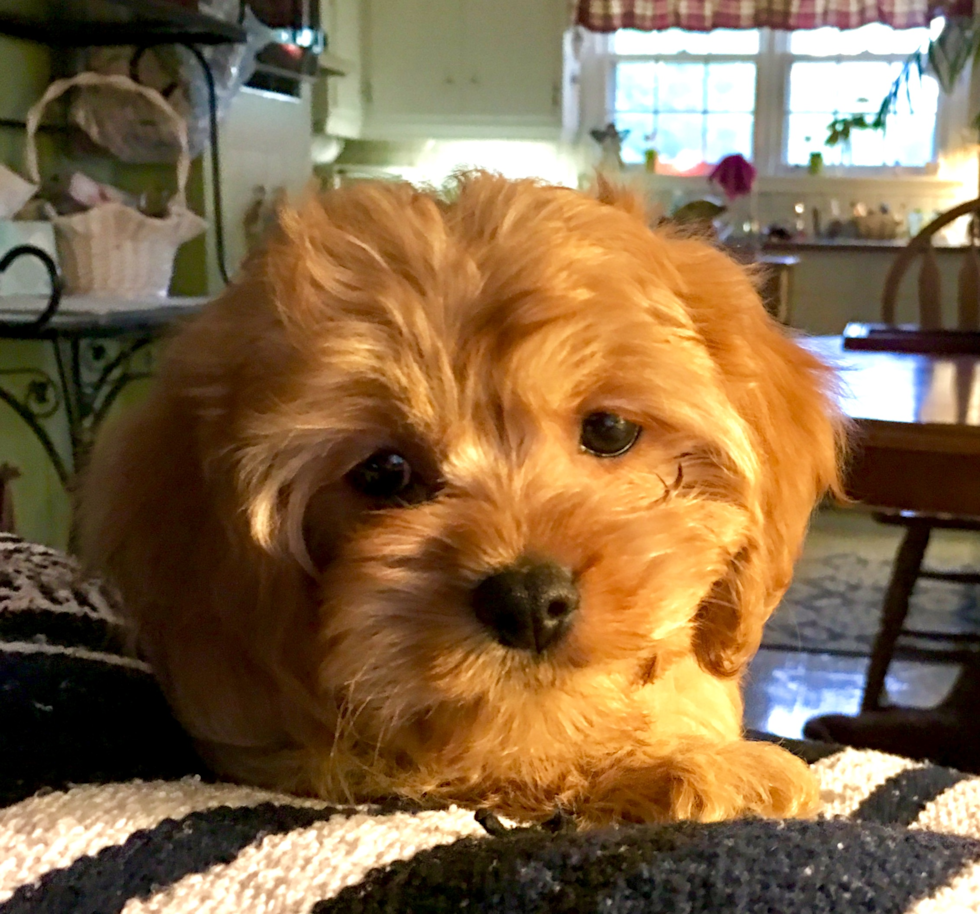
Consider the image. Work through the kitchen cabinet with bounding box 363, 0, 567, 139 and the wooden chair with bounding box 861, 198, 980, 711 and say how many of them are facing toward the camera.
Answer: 2

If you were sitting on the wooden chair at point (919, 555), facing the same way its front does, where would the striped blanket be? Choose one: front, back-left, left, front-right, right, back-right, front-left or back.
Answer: front

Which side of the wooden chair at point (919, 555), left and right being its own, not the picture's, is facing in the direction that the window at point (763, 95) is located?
back

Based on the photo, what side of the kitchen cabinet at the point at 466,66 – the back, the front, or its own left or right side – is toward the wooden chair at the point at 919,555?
front

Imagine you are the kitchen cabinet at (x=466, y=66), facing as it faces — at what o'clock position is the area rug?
The area rug is roughly at 11 o'clock from the kitchen cabinet.

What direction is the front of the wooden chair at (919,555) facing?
toward the camera

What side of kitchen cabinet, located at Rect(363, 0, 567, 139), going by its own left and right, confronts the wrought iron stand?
front

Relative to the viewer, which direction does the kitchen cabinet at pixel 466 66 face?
toward the camera

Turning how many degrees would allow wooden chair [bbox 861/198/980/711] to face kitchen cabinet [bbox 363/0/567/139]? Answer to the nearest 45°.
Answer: approximately 135° to its right

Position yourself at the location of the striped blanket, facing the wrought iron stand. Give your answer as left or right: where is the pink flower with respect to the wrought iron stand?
right

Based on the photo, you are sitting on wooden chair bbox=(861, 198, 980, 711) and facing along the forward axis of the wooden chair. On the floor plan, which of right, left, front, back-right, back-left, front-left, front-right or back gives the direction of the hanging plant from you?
back
